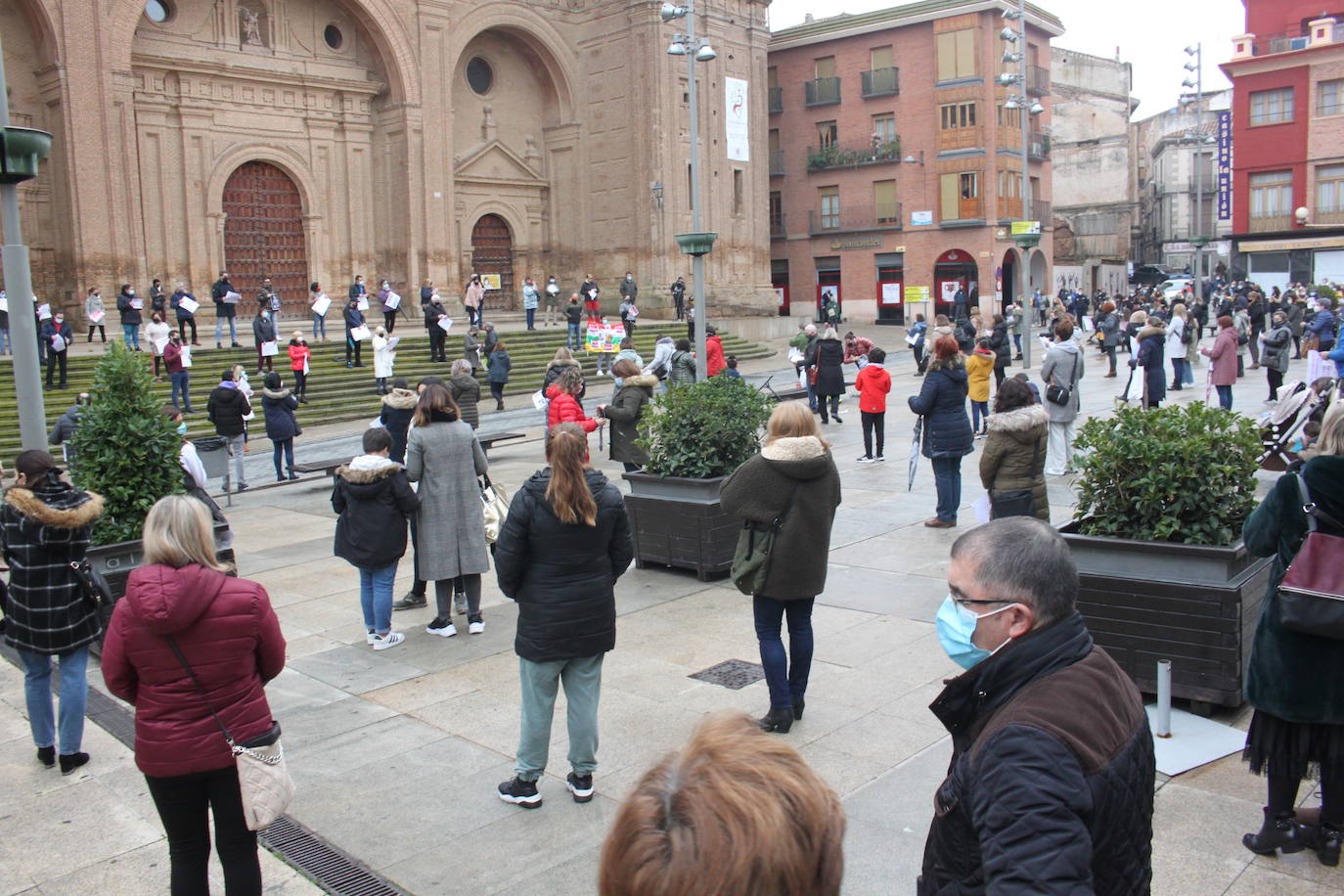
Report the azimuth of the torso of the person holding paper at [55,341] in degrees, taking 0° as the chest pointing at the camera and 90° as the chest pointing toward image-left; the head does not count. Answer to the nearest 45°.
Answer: approximately 0°

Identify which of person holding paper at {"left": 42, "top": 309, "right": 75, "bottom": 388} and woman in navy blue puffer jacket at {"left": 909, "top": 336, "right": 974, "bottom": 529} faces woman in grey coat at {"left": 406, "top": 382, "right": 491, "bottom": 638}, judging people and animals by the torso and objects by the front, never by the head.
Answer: the person holding paper

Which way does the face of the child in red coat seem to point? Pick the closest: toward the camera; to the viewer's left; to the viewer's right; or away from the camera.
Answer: away from the camera

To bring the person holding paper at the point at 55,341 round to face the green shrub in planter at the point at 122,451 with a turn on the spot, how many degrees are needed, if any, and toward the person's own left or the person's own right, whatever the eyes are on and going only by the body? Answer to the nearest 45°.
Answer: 0° — they already face it

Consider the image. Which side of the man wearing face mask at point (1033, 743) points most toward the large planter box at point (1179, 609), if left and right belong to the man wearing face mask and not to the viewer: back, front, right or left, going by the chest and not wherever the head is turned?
right

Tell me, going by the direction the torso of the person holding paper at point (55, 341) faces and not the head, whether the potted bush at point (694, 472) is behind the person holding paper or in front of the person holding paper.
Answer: in front

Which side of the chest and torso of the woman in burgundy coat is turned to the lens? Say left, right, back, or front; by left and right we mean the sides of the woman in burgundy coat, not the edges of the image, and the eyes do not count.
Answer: back

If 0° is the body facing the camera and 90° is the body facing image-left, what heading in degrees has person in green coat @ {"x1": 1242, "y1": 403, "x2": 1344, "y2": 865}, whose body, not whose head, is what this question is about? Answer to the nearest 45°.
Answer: approximately 135°

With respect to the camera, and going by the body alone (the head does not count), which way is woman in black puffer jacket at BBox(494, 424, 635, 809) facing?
away from the camera

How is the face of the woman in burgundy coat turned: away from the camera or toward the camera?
away from the camera

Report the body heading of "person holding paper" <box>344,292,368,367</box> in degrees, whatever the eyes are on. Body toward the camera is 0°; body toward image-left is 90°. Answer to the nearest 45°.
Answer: approximately 315°

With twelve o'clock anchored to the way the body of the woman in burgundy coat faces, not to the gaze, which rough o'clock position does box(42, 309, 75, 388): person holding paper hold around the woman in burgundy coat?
The person holding paper is roughly at 12 o'clock from the woman in burgundy coat.

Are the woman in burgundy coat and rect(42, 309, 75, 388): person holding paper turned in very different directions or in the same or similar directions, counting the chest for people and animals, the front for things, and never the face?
very different directions
